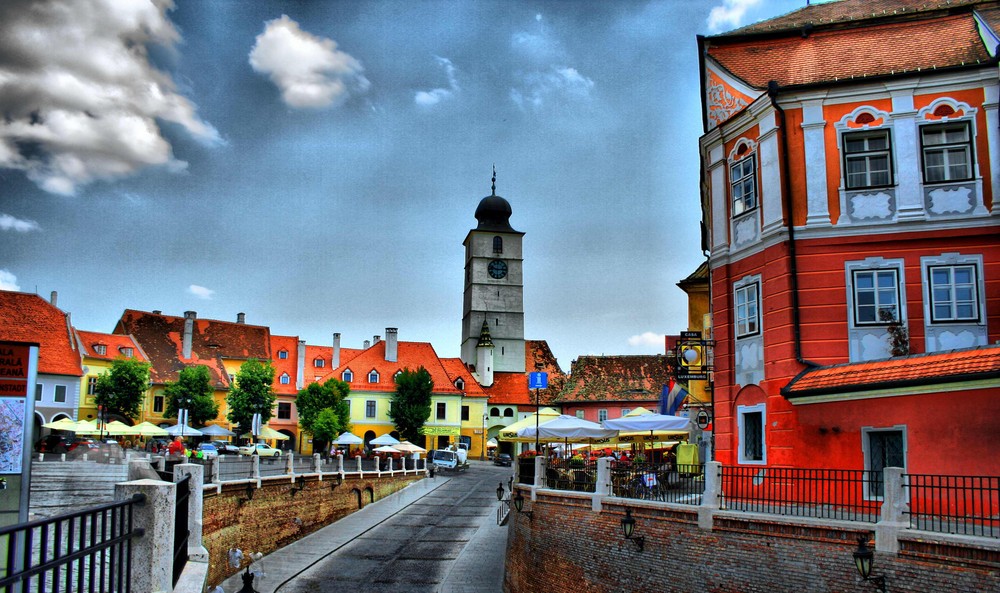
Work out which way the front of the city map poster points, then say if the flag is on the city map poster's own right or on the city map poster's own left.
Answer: on the city map poster's own left

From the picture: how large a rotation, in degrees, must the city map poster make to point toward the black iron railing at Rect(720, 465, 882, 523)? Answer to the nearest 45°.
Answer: approximately 90° to its left

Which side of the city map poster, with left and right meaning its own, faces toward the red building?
left

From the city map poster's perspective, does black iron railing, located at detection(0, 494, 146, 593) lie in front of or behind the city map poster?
in front

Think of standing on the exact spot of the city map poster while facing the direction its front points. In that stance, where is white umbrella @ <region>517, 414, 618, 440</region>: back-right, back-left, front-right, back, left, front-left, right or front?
back-left

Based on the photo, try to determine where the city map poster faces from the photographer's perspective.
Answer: facing the viewer

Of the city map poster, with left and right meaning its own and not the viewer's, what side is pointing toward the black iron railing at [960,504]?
left

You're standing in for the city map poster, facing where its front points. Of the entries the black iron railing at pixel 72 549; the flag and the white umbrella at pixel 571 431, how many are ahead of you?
1
